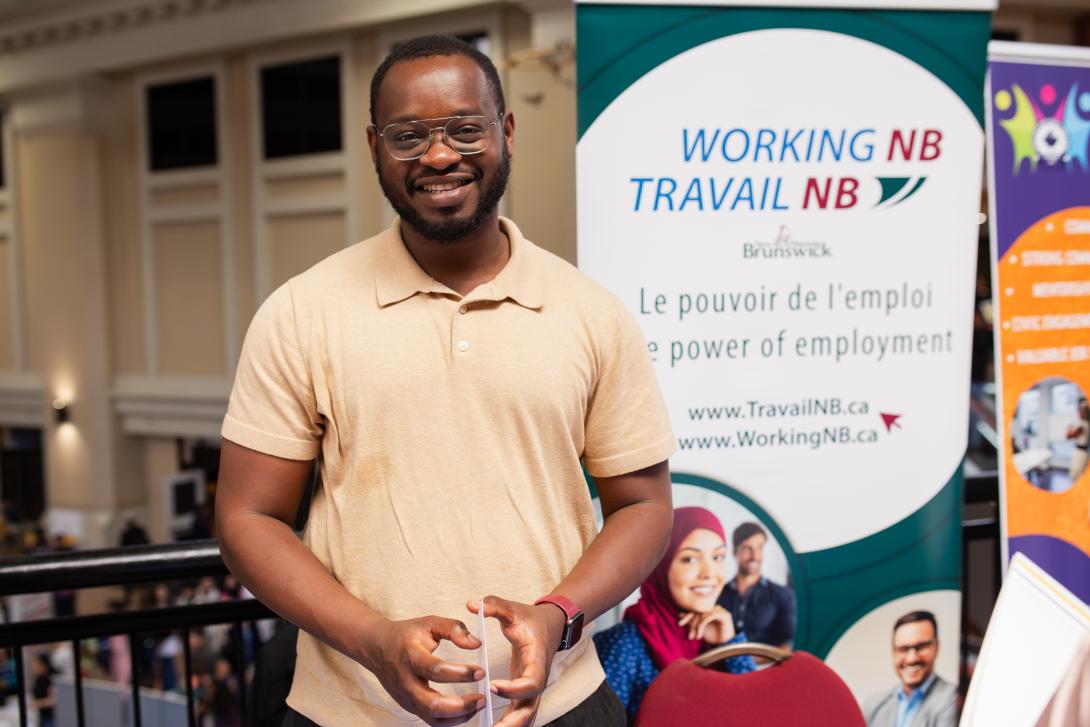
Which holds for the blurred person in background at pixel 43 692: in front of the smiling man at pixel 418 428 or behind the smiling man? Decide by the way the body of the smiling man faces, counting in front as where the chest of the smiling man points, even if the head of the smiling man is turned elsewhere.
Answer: behind

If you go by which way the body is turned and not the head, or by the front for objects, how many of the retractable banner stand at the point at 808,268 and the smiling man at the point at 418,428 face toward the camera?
2

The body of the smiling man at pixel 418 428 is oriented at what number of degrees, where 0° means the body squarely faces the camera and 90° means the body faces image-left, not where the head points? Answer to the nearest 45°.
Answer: approximately 0°

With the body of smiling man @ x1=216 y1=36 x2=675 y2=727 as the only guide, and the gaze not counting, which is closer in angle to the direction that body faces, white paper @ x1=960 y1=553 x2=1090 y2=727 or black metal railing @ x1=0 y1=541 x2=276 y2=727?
the white paper

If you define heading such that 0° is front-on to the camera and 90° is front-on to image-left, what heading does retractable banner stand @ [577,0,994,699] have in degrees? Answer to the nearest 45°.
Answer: approximately 0°

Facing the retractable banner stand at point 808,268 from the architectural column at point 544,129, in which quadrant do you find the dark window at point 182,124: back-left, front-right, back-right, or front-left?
back-right

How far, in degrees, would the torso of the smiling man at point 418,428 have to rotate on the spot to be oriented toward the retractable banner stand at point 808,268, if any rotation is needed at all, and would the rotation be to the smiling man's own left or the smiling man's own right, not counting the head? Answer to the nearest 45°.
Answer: approximately 135° to the smiling man's own left

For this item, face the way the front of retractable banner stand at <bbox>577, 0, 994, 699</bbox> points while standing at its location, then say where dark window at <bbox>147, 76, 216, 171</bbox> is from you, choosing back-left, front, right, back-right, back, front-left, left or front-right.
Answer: back-right

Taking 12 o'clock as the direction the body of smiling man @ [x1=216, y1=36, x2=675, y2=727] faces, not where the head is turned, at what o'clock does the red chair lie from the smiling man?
The red chair is roughly at 8 o'clock from the smiling man.
